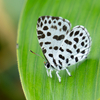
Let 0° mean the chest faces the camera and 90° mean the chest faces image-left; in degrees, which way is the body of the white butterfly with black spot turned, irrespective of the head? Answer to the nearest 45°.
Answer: approximately 90°
